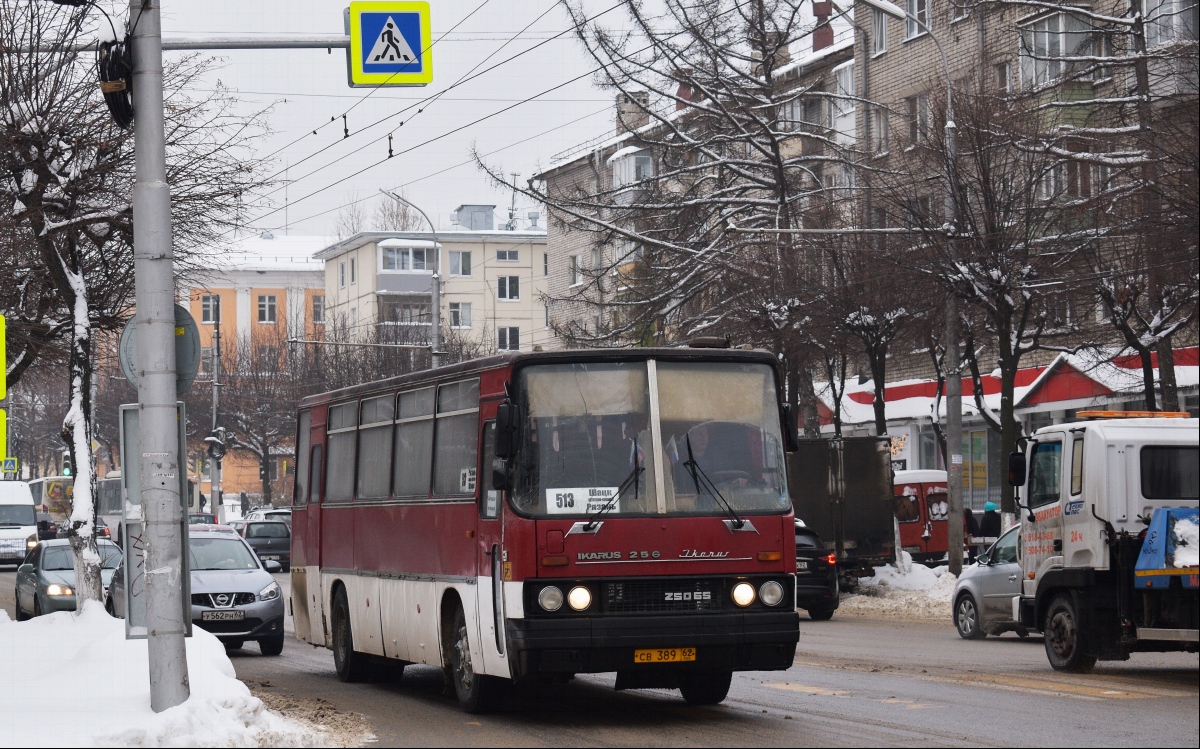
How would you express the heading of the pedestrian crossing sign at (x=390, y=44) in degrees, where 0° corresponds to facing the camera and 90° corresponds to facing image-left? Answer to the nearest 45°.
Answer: approximately 0°

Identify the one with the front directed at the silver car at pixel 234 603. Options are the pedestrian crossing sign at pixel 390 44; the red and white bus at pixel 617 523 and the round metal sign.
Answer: the round metal sign

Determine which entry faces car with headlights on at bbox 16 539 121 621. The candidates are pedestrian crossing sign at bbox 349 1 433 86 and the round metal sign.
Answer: the round metal sign

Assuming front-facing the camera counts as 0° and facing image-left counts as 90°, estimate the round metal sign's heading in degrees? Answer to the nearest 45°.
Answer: approximately 180°

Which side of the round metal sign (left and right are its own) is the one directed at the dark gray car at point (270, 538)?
front

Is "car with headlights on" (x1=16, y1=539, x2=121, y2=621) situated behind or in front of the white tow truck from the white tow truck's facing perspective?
in front
